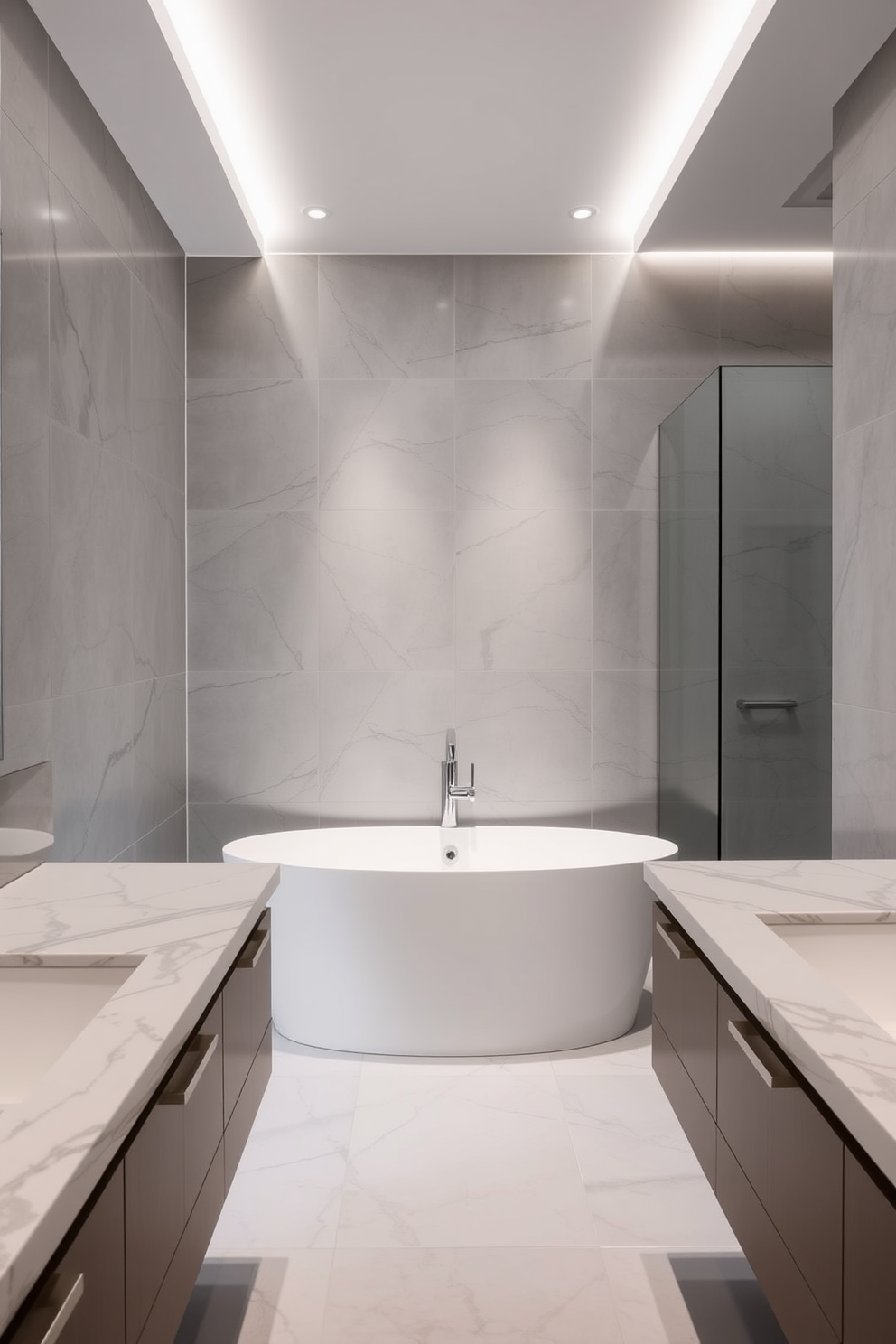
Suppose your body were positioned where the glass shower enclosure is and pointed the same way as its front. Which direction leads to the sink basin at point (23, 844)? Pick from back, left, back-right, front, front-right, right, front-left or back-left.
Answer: front-right

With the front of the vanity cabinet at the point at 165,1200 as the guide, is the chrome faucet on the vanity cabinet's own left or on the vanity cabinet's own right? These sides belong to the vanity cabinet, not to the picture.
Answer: on the vanity cabinet's own left

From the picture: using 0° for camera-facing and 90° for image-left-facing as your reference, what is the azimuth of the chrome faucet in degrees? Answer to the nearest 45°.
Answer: approximately 0°

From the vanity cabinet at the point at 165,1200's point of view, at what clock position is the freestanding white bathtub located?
The freestanding white bathtub is roughly at 10 o'clock from the vanity cabinet.

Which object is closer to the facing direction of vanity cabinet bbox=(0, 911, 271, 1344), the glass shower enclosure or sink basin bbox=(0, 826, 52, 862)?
the glass shower enclosure

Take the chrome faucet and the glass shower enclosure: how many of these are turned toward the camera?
2

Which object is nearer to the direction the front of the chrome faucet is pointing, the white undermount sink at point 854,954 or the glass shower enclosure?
the white undermount sink

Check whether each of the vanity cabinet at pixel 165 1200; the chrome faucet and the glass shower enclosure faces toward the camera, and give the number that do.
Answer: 2

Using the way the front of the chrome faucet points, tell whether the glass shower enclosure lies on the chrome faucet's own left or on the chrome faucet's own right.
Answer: on the chrome faucet's own left

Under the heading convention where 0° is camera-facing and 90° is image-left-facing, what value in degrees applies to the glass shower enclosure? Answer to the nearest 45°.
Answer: approximately 0°

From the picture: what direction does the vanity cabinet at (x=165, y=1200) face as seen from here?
to the viewer's right

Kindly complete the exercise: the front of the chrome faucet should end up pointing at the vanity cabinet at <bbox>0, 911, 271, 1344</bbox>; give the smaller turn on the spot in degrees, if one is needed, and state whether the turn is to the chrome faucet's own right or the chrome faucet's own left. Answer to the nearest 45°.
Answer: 0° — it already faces it
